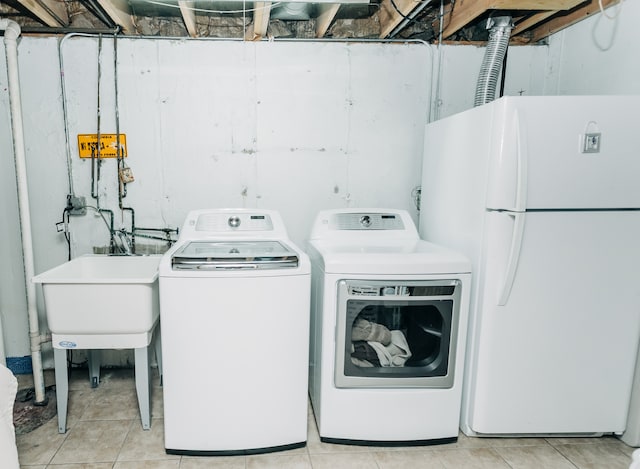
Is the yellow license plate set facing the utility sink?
yes

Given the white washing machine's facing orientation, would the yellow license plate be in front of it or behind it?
behind

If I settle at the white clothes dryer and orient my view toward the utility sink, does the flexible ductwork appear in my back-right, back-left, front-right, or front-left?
back-right

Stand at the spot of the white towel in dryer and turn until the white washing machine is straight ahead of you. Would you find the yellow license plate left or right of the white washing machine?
right

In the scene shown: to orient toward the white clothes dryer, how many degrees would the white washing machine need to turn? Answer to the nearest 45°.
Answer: approximately 90° to its left

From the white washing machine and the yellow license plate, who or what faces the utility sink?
the yellow license plate

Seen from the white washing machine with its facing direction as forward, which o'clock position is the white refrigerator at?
The white refrigerator is roughly at 9 o'clock from the white washing machine.

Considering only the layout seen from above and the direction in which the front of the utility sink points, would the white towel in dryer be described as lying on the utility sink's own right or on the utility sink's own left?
on the utility sink's own left
